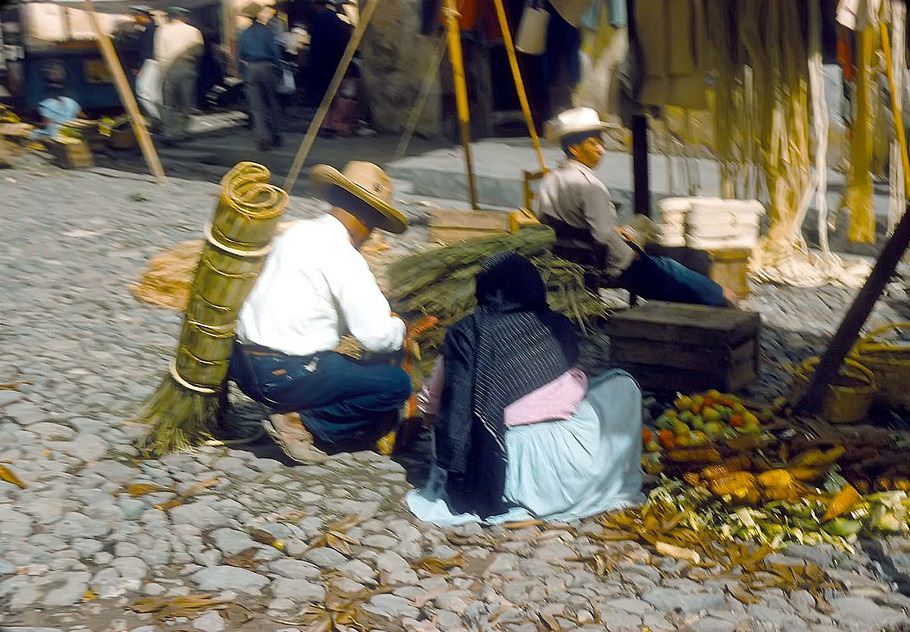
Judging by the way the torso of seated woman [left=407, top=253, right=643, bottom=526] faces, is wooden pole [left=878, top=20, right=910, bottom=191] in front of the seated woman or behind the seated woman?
in front

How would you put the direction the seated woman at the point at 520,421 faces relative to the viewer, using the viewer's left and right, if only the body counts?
facing away from the viewer

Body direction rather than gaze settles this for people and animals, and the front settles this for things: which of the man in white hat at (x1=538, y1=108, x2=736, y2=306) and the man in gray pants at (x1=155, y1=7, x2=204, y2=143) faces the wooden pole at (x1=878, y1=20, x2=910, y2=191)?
the man in white hat

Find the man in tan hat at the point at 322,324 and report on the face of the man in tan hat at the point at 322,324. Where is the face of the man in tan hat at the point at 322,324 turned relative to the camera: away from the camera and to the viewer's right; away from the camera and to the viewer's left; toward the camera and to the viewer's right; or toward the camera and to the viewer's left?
away from the camera and to the viewer's right

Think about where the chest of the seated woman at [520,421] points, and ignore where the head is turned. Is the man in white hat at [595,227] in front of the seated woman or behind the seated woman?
in front

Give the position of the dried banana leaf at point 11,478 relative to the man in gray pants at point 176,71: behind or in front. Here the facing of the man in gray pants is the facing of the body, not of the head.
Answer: behind

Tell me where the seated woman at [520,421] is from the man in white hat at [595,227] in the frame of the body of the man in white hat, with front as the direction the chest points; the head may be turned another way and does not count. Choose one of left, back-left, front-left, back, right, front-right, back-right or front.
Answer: right

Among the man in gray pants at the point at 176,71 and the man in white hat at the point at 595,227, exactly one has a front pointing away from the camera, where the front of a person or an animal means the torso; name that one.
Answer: the man in gray pants

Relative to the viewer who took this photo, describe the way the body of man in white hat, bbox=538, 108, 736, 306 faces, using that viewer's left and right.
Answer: facing to the right of the viewer
